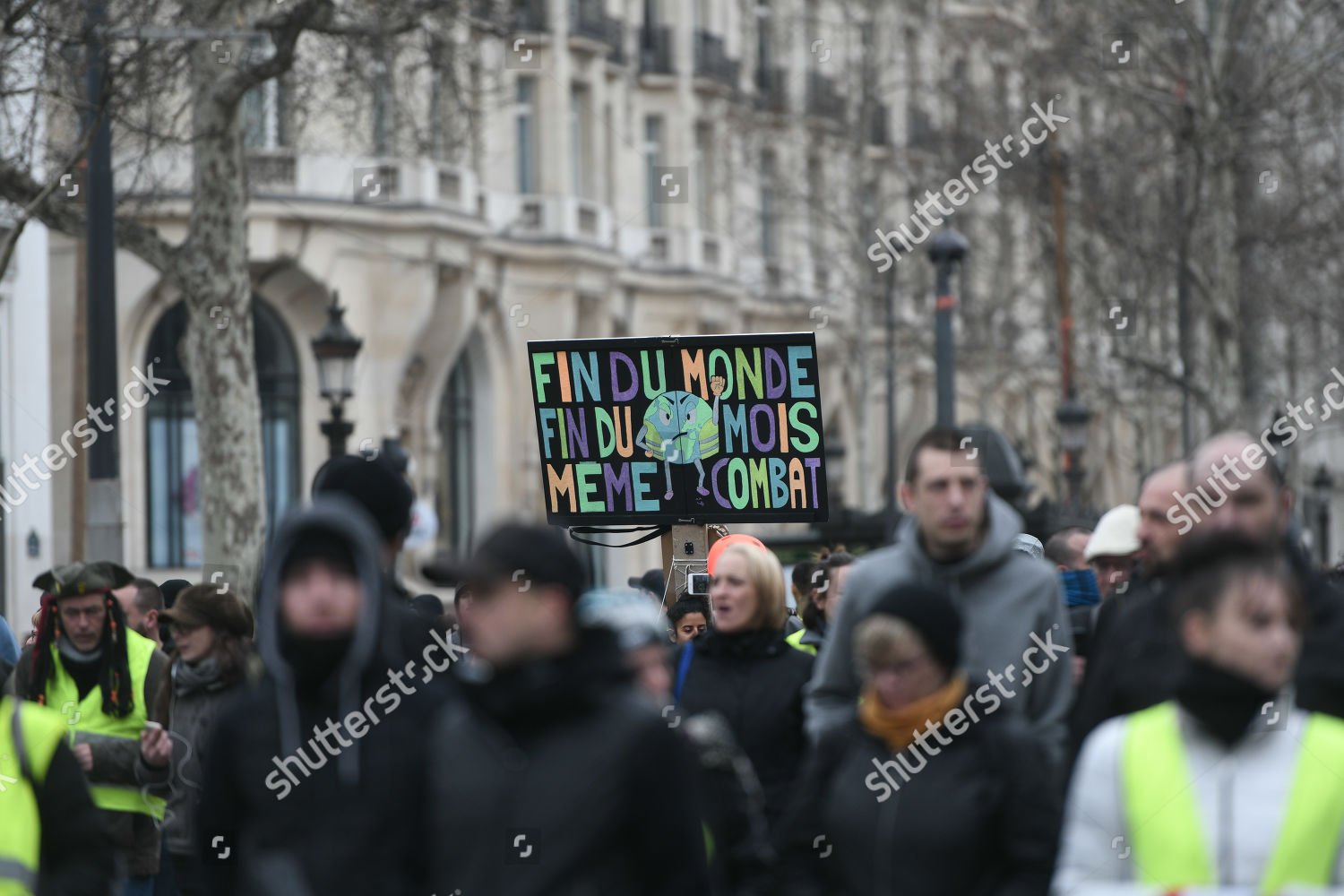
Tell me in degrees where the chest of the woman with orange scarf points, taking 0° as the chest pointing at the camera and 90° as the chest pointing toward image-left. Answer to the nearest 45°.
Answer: approximately 45°

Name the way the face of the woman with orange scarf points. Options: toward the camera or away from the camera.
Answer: toward the camera

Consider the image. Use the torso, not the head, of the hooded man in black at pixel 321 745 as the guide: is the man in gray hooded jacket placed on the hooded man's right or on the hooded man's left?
on the hooded man's left

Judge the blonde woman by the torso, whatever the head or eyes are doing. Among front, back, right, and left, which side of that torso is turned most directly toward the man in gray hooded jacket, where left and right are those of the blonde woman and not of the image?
left

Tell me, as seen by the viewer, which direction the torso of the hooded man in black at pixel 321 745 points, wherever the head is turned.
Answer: toward the camera

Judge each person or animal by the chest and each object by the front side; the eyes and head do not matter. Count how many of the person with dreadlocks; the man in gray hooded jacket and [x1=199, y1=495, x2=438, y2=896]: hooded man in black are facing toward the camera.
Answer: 3

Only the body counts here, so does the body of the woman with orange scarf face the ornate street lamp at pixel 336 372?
no

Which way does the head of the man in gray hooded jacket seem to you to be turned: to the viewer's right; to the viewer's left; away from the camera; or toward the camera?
toward the camera

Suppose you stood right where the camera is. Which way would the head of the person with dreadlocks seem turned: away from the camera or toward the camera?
toward the camera

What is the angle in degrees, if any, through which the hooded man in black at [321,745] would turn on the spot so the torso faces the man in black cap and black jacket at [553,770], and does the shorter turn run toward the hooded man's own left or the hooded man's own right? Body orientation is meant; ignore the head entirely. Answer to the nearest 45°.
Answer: approximately 45° to the hooded man's own left

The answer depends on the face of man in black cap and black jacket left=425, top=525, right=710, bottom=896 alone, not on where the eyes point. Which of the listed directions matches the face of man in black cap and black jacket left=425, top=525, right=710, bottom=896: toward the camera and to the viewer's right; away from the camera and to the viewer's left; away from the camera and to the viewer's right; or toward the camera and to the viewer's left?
toward the camera and to the viewer's left

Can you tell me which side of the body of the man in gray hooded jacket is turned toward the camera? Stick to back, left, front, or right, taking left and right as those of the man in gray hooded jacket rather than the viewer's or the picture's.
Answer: front

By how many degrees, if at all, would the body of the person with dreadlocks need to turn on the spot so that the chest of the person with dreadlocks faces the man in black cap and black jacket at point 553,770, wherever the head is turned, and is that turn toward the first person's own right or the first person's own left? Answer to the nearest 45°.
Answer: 0° — they already face them

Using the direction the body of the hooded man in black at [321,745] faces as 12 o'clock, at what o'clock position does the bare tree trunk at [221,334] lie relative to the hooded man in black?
The bare tree trunk is roughly at 6 o'clock from the hooded man in black.

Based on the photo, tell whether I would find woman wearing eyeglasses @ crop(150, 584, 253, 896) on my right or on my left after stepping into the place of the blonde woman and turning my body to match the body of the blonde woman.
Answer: on my right

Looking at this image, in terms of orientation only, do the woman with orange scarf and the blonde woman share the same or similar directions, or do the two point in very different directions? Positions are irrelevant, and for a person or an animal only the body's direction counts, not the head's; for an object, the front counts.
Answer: same or similar directions

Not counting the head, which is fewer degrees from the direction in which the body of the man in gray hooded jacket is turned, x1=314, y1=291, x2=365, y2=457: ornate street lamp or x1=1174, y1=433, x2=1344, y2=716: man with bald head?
the man with bald head
